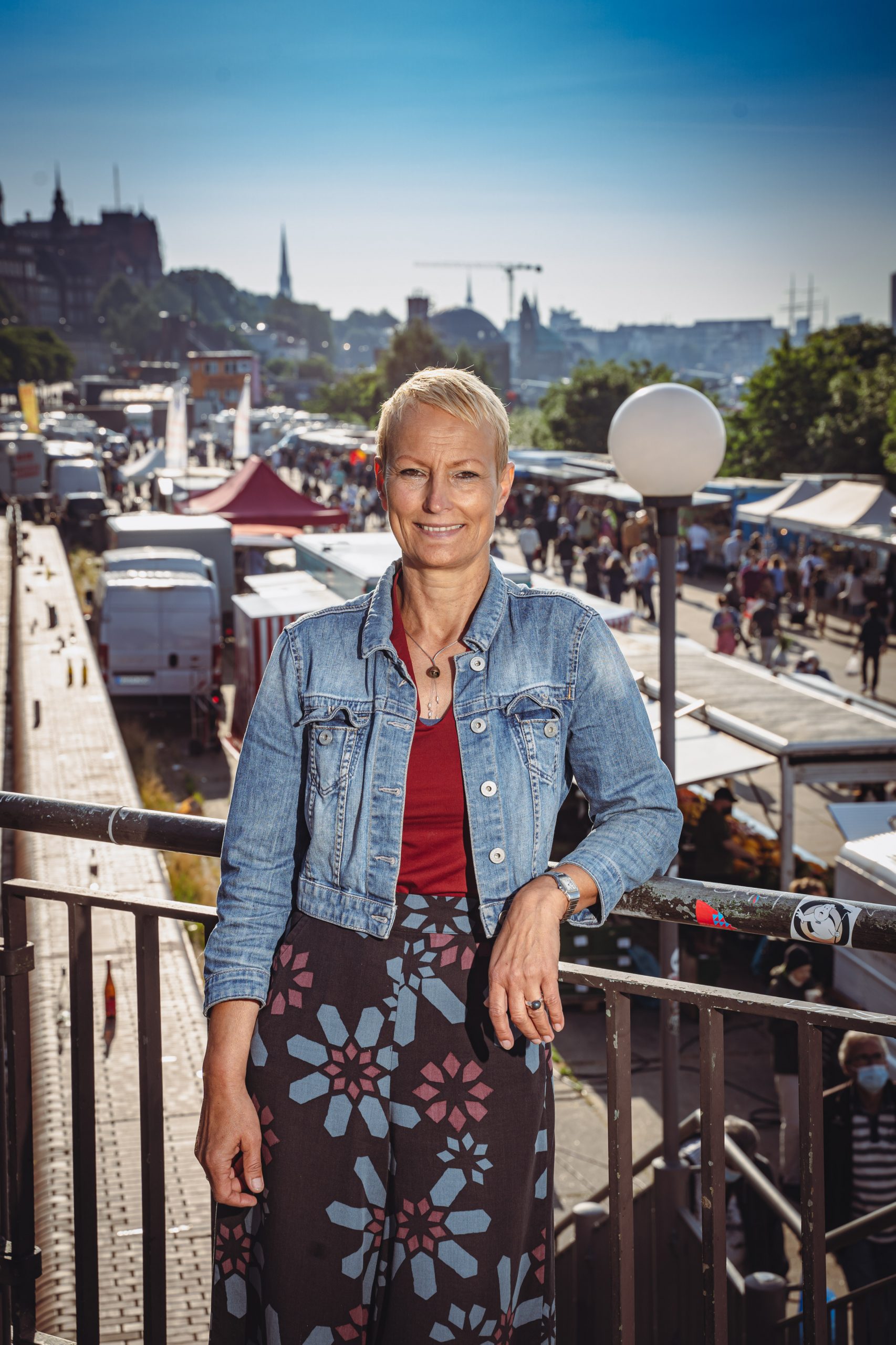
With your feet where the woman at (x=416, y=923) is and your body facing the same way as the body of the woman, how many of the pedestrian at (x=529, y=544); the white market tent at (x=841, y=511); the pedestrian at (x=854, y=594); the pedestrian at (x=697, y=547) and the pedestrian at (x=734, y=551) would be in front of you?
0

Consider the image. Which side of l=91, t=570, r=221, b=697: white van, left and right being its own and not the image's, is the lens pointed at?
back

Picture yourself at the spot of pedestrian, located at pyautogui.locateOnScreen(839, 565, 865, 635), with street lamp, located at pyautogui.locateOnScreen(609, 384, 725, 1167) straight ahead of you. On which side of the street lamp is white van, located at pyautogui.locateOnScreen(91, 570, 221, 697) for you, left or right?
right

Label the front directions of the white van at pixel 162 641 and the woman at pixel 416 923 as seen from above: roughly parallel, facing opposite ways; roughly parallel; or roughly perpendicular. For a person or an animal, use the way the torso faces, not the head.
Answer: roughly parallel, facing opposite ways

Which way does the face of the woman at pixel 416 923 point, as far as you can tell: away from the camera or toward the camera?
toward the camera

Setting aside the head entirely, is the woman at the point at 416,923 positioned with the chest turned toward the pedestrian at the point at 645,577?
no

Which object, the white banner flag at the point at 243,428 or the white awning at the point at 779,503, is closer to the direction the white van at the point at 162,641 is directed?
the white banner flag

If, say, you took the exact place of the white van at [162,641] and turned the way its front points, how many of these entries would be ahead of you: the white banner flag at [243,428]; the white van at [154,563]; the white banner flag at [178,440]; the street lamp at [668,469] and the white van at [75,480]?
4

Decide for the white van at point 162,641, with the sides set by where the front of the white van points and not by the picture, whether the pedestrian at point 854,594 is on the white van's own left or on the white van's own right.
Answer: on the white van's own right

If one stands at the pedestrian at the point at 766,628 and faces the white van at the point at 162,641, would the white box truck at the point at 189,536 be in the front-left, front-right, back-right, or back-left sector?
front-right

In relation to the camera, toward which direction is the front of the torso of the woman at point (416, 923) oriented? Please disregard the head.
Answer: toward the camera
